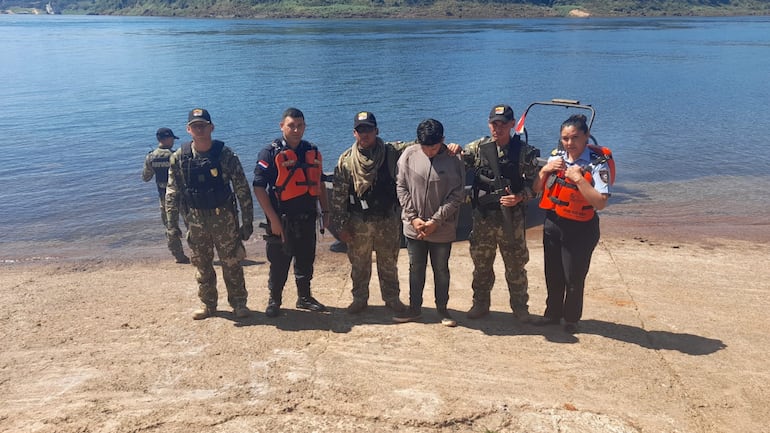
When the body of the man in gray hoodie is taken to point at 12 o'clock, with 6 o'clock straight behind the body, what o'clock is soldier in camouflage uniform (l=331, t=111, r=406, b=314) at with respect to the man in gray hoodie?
The soldier in camouflage uniform is roughly at 4 o'clock from the man in gray hoodie.

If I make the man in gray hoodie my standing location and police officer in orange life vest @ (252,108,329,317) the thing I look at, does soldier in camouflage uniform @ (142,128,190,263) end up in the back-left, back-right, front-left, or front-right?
front-right

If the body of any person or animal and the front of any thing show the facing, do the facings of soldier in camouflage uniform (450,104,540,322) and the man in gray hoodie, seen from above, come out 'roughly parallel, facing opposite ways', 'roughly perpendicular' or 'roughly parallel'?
roughly parallel

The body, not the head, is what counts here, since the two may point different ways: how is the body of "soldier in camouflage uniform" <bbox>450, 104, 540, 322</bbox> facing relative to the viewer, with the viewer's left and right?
facing the viewer

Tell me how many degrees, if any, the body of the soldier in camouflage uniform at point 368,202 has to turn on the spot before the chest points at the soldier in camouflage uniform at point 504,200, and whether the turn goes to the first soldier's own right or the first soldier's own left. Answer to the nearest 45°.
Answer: approximately 90° to the first soldier's own left

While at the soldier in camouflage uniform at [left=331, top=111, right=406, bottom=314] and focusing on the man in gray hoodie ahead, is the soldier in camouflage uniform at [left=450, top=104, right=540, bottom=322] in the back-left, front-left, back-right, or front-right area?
front-left

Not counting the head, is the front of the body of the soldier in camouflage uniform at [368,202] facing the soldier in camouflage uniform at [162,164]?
no

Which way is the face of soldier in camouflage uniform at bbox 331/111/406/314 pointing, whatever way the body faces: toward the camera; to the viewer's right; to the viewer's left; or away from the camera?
toward the camera

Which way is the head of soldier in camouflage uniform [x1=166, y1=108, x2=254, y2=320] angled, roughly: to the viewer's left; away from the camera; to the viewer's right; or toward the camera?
toward the camera

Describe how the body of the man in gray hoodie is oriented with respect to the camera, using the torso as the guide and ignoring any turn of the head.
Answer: toward the camera

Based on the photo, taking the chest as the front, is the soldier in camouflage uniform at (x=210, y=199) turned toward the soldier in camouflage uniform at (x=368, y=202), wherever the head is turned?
no

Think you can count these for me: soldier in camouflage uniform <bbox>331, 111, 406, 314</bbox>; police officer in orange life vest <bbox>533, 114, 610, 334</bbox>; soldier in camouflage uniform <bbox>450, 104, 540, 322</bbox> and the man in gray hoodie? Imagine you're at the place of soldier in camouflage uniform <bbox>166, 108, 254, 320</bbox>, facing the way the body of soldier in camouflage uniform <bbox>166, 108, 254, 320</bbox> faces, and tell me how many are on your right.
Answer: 0

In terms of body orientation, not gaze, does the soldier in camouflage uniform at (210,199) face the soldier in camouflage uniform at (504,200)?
no

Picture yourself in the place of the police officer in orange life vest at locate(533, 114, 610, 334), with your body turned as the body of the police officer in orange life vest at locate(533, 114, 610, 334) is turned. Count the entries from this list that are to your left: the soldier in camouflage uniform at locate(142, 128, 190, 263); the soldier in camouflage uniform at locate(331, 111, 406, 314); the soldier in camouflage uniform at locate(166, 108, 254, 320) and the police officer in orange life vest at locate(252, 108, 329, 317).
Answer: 0

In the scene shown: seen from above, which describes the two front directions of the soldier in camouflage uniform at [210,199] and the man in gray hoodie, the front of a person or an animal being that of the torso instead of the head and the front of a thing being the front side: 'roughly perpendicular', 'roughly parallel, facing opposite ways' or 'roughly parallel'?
roughly parallel

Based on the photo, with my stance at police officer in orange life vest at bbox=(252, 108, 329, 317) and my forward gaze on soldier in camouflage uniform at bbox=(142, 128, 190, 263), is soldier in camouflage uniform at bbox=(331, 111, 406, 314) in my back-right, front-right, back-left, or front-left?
back-right
